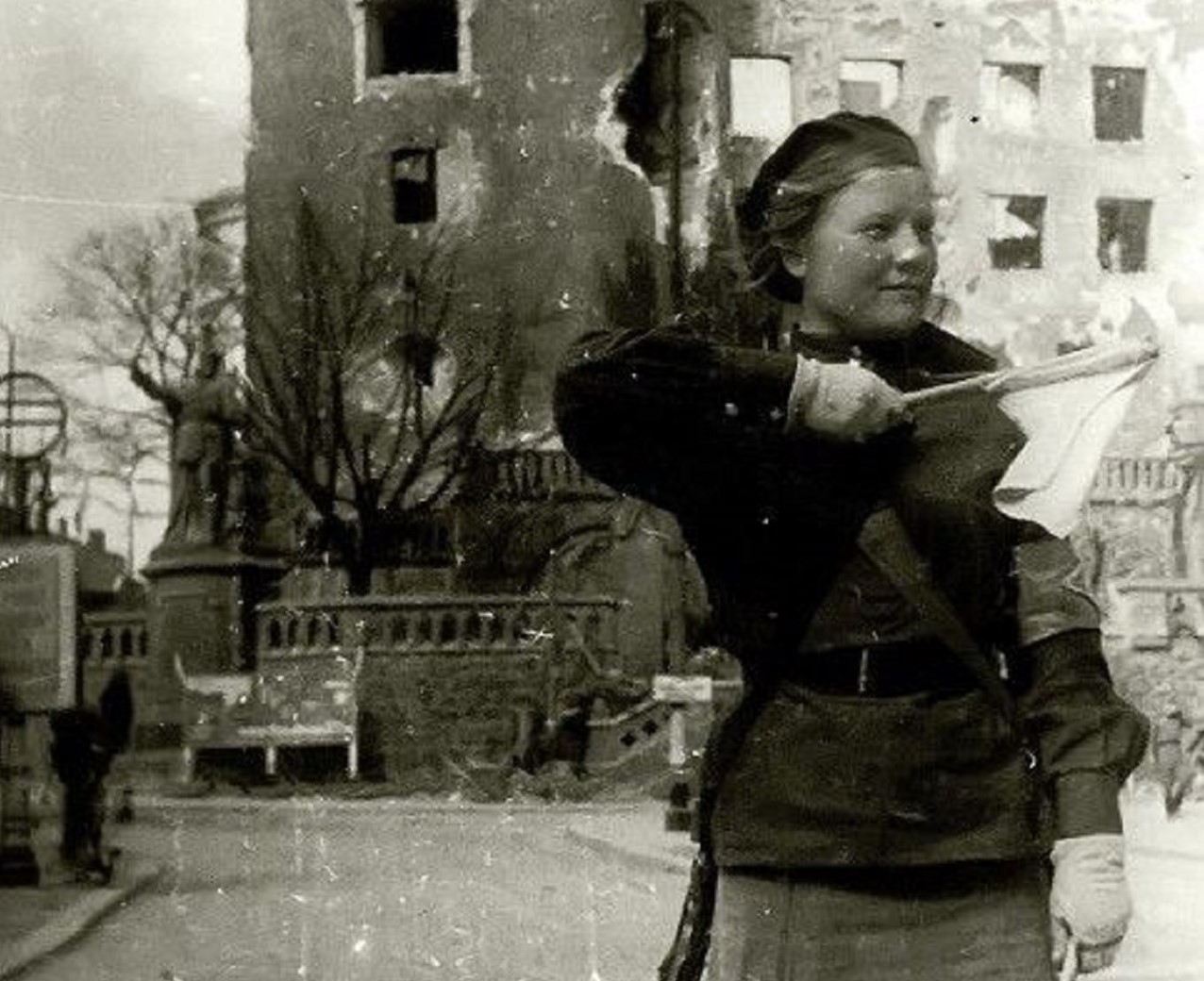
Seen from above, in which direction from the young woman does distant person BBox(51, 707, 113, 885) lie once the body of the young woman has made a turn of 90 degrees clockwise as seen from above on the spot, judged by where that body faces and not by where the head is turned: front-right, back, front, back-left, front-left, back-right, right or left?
front-right

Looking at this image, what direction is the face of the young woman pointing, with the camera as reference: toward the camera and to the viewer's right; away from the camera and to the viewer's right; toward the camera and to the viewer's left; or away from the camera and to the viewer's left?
toward the camera and to the viewer's right

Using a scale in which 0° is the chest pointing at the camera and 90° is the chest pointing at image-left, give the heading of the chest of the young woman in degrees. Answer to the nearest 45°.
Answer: approximately 0°

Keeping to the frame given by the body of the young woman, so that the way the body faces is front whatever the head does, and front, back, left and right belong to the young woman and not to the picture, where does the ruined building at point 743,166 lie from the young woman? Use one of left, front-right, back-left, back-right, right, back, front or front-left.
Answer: back

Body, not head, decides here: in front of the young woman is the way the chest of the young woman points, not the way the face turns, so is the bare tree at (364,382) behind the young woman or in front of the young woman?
behind

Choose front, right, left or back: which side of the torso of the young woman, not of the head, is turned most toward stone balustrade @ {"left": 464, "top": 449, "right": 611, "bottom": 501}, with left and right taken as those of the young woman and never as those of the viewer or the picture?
back

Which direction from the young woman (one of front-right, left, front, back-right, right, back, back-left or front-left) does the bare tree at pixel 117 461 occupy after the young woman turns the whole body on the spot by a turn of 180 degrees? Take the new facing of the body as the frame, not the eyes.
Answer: front-left

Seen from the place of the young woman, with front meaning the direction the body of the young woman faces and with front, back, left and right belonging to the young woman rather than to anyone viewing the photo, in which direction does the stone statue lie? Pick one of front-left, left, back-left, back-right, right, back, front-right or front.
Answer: back-right
